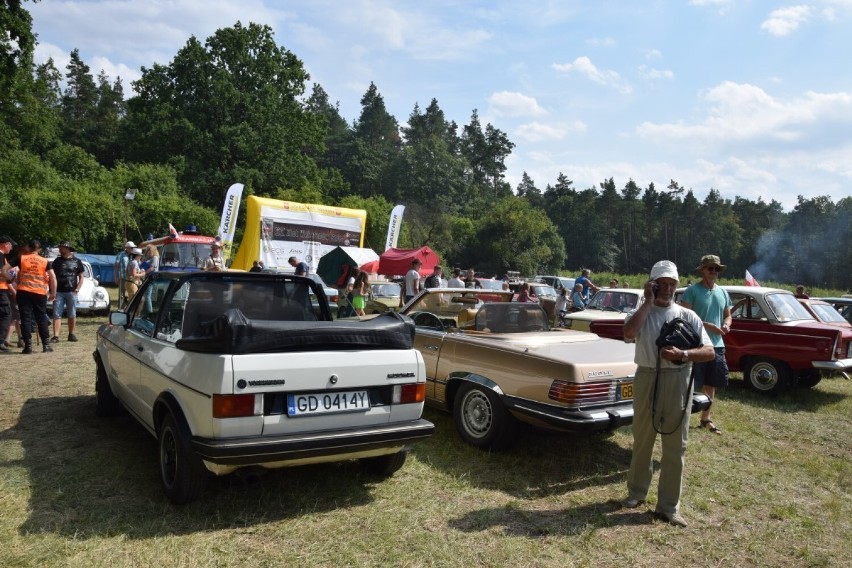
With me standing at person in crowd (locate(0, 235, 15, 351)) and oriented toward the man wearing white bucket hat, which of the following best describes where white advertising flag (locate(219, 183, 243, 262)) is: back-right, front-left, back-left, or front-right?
back-left

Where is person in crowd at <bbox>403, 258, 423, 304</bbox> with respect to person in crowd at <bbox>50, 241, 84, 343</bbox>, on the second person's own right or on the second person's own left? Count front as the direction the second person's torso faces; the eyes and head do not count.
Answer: on the second person's own left

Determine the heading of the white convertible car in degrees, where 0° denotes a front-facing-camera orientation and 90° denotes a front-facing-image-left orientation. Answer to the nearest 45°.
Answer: approximately 135°

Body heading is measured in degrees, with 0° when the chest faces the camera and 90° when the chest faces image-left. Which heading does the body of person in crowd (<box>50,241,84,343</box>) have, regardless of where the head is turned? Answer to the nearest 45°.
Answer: approximately 0°

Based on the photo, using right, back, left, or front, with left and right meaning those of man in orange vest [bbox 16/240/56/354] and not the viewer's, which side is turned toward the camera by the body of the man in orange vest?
back

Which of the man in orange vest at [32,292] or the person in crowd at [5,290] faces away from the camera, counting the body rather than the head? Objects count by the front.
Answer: the man in orange vest

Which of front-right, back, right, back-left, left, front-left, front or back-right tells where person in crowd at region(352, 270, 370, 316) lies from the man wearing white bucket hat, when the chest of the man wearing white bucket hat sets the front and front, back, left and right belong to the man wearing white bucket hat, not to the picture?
back-right

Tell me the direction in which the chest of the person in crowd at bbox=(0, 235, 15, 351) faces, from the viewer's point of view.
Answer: to the viewer's right

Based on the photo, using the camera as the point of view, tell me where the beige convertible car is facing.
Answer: facing away from the viewer and to the left of the viewer
